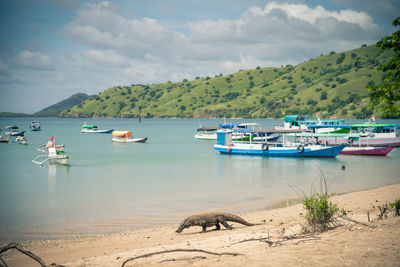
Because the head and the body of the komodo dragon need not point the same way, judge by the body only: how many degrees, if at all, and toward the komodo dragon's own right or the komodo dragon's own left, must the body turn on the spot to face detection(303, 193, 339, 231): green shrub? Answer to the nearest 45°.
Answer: approximately 135° to the komodo dragon's own left

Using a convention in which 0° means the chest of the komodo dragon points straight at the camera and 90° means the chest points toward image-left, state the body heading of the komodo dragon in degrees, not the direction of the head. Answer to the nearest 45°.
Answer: approximately 90°

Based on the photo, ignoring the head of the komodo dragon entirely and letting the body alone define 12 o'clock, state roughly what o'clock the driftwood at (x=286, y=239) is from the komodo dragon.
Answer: The driftwood is roughly at 8 o'clock from the komodo dragon.

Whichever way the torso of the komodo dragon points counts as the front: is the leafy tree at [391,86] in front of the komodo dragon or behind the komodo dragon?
behind
